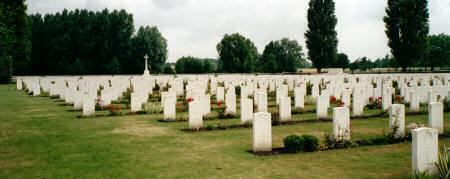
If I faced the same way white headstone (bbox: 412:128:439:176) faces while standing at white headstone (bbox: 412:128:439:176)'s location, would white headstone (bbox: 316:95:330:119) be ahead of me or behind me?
behind

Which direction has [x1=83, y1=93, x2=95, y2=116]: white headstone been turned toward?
toward the camera

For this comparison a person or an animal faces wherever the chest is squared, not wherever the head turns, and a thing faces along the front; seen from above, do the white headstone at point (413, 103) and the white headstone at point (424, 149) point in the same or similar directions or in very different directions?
same or similar directions

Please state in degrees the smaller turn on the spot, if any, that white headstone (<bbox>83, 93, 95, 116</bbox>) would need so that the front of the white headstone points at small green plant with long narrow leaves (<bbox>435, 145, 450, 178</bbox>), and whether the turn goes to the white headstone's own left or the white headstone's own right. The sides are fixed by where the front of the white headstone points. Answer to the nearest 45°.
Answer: approximately 45° to the white headstone's own left

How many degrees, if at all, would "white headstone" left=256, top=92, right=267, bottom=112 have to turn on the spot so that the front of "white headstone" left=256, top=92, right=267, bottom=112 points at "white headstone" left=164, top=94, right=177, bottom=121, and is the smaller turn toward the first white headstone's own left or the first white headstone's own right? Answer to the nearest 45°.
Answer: approximately 135° to the first white headstone's own right

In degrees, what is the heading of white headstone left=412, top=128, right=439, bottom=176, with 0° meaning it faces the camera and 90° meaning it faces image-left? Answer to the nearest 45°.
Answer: approximately 315°

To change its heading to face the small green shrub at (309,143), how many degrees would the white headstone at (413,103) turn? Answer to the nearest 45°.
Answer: approximately 45° to its right

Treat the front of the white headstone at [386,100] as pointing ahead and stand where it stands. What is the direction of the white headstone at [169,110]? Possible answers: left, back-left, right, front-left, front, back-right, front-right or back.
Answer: right

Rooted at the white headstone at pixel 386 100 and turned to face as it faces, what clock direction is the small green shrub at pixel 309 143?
The small green shrub is roughly at 2 o'clock from the white headstone.

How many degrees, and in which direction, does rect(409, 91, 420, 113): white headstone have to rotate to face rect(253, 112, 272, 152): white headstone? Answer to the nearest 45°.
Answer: approximately 45° to its right

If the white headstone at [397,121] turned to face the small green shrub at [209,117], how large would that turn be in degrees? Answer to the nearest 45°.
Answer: approximately 135° to its right

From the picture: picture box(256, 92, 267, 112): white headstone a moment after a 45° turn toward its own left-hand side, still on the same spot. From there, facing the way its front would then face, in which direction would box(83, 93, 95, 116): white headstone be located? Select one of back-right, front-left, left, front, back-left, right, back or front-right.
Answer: back

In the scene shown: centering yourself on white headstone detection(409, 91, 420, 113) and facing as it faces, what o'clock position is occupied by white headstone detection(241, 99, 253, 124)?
white headstone detection(241, 99, 253, 124) is roughly at 3 o'clock from white headstone detection(409, 91, 420, 113).

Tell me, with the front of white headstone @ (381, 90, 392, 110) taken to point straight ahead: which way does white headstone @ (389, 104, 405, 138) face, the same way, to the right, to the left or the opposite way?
the same way

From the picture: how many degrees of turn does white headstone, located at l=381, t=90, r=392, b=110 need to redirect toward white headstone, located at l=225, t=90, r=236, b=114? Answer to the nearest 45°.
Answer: approximately 90° to its right
